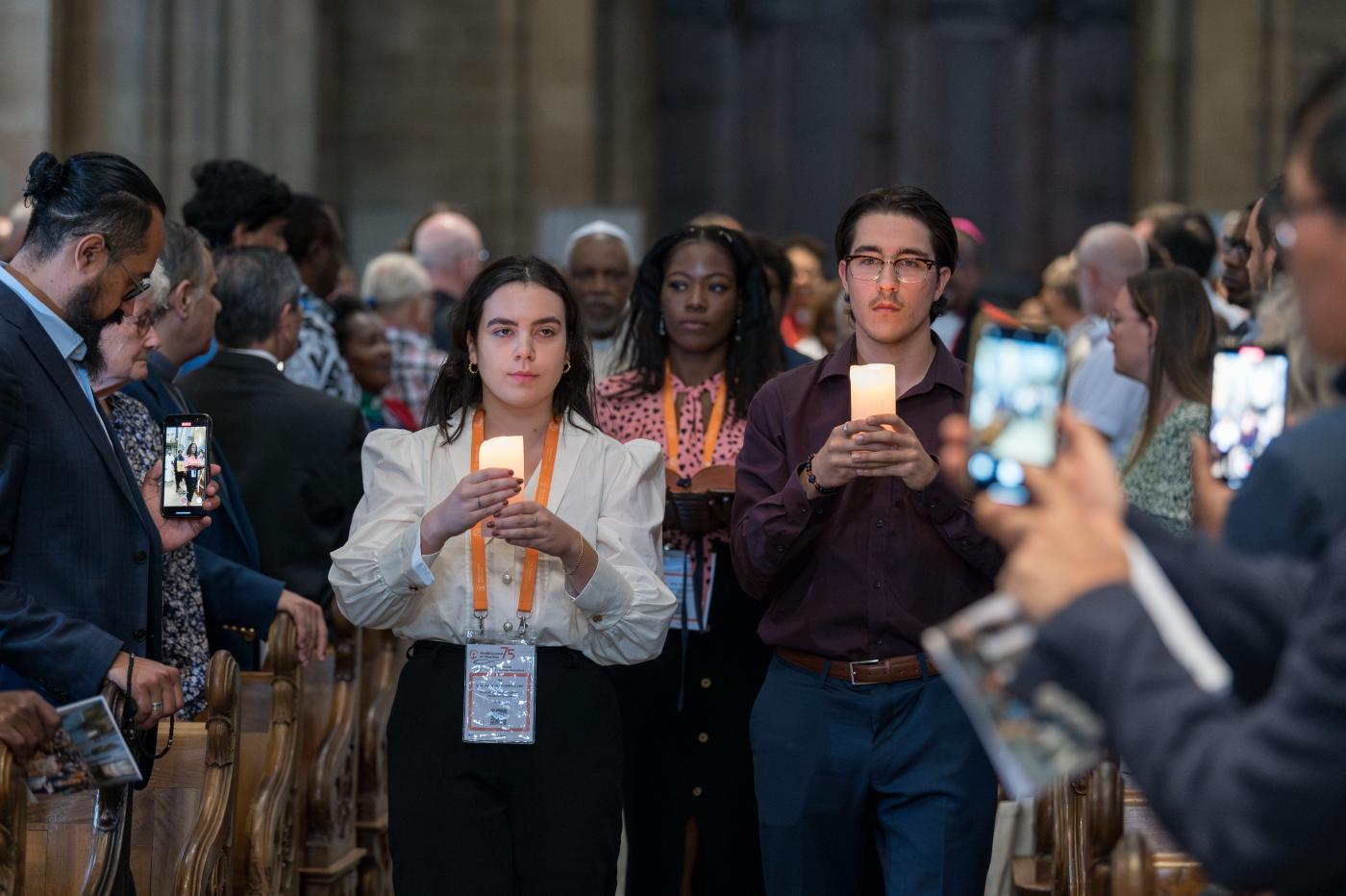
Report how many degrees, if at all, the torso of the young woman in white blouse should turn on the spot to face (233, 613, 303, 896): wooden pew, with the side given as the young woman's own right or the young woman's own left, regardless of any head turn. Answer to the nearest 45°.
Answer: approximately 135° to the young woman's own right

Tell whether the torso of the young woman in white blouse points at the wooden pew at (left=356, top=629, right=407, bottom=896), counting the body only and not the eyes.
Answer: no

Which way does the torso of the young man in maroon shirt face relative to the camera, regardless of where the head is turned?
toward the camera

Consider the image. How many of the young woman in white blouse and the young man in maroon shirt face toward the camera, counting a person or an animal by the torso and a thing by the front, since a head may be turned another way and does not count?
2

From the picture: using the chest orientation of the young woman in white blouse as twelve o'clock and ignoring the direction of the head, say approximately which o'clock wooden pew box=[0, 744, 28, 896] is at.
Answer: The wooden pew is roughly at 2 o'clock from the young woman in white blouse.

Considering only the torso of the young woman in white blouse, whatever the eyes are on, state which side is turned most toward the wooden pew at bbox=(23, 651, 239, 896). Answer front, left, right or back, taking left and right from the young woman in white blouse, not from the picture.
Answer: right

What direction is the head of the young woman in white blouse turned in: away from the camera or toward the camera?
toward the camera

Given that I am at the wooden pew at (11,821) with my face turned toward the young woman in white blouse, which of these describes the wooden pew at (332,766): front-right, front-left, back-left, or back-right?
front-left

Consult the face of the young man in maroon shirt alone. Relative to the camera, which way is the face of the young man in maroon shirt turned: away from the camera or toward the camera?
toward the camera

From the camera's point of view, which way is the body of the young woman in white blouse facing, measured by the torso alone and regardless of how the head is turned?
toward the camera

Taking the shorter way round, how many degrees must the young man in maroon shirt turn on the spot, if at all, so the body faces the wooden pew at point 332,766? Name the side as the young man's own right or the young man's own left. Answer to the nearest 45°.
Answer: approximately 135° to the young man's own right

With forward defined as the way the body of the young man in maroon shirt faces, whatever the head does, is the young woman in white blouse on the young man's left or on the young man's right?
on the young man's right

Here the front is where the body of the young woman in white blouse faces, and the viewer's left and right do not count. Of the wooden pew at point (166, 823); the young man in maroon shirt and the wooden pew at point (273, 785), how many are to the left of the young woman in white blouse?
1

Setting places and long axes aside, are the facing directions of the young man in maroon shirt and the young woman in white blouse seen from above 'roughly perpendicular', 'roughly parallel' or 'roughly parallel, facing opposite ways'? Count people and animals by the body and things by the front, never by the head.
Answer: roughly parallel
